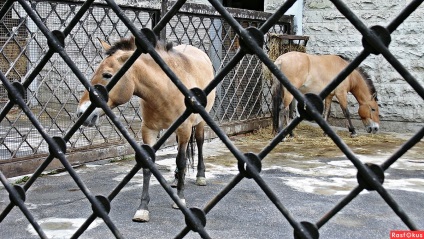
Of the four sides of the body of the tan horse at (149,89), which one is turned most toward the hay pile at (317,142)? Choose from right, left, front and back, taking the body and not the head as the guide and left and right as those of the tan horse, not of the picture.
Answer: back

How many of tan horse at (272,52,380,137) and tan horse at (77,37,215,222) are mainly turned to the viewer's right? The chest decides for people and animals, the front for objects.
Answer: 1

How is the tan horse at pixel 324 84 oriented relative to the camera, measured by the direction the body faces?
to the viewer's right

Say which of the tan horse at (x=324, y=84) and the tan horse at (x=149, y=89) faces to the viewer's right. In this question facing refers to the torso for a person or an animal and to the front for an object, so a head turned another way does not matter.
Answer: the tan horse at (x=324, y=84)

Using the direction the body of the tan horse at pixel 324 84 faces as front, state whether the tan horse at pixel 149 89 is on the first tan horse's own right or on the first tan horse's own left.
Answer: on the first tan horse's own right

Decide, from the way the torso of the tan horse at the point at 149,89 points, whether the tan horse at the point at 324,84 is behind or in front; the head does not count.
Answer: behind
